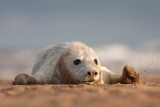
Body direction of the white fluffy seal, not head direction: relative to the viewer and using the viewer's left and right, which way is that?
facing the viewer and to the right of the viewer
